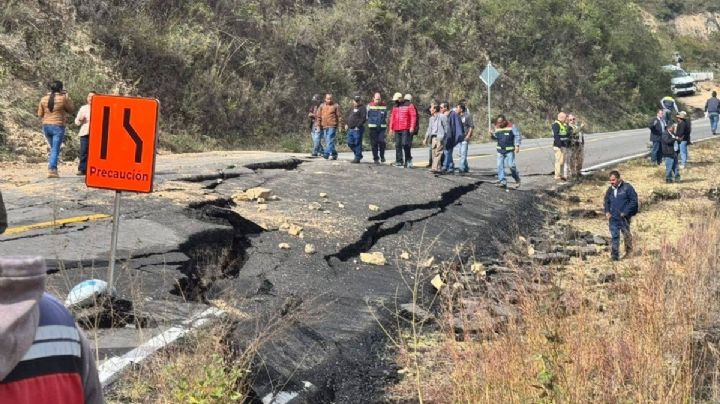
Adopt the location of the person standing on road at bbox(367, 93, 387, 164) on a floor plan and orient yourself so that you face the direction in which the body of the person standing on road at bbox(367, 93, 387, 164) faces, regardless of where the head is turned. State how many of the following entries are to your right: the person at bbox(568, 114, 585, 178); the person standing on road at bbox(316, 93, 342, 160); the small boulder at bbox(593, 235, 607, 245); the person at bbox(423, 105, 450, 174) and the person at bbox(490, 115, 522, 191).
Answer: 1

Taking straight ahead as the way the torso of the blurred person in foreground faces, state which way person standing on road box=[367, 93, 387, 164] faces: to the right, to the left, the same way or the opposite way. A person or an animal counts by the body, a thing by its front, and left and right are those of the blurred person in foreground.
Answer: the opposite way

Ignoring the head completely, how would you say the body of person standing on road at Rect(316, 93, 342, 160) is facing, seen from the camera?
toward the camera

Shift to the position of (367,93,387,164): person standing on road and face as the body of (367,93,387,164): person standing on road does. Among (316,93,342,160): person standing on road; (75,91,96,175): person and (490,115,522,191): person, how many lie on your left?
1

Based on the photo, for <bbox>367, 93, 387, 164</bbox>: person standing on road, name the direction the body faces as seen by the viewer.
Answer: toward the camera

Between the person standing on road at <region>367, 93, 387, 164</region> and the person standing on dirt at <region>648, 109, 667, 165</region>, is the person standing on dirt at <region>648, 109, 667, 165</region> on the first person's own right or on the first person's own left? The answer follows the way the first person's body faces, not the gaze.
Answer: on the first person's own left

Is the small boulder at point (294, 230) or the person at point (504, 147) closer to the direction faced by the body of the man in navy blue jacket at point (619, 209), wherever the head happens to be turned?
the small boulder

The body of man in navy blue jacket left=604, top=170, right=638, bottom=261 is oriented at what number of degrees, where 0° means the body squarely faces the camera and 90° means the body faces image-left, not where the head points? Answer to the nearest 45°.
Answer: approximately 45°

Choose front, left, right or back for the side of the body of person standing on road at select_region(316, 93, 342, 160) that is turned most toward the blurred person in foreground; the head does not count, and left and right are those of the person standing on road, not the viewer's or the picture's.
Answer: front

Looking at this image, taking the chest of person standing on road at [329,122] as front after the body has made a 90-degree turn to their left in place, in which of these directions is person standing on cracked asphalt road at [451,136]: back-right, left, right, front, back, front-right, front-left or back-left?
front

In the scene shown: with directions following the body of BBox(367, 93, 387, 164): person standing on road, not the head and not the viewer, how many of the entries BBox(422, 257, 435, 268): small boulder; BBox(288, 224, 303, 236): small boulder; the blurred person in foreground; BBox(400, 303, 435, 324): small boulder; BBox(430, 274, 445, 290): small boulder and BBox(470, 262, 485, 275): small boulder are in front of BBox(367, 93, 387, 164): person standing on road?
6

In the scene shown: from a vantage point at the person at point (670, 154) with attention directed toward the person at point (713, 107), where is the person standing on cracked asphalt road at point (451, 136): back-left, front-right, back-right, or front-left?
back-left

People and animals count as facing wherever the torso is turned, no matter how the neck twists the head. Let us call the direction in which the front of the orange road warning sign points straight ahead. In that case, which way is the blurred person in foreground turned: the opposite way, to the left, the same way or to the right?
the opposite way
